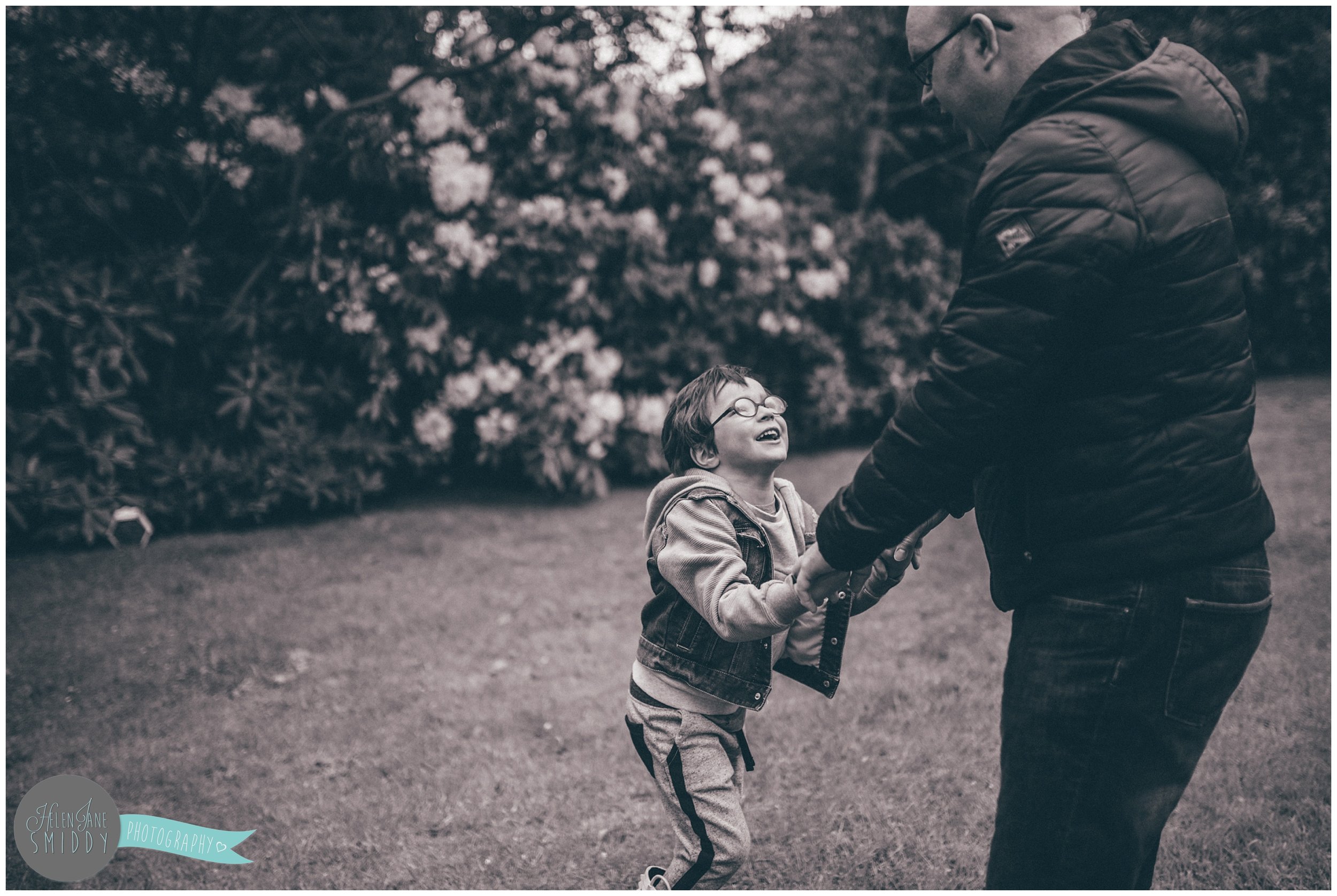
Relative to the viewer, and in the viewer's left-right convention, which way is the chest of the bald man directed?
facing to the left of the viewer

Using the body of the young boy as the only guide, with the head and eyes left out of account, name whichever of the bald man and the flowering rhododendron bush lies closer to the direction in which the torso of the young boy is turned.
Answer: the bald man

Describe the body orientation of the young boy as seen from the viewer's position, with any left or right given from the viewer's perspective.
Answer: facing the viewer and to the right of the viewer

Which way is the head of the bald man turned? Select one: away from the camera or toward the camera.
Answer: away from the camera

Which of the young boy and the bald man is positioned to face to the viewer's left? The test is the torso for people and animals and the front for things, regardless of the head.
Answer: the bald man

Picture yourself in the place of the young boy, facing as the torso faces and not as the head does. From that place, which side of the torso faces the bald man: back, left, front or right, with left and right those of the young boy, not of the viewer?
front

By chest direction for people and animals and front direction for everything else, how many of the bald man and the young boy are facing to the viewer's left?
1
